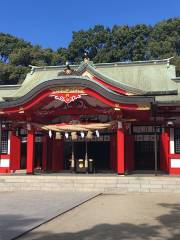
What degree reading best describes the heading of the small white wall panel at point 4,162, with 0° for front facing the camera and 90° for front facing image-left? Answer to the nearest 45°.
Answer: approximately 0°

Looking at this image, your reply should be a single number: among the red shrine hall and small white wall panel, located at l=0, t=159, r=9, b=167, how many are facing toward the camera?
2

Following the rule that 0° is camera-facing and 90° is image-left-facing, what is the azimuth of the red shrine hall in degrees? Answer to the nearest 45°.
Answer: approximately 0°

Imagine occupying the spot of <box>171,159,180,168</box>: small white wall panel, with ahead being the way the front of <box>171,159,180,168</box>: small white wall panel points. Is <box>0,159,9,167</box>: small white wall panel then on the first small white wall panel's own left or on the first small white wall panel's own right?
on the first small white wall panel's own right

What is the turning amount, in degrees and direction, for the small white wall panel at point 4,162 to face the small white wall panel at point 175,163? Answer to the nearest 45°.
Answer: approximately 45° to its left

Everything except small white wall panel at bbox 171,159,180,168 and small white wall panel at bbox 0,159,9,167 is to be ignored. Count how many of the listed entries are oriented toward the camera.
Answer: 2
